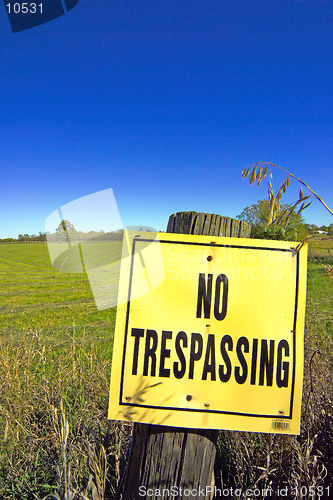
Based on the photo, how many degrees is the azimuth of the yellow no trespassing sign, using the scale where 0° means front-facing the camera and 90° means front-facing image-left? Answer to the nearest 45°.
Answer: approximately 0°
